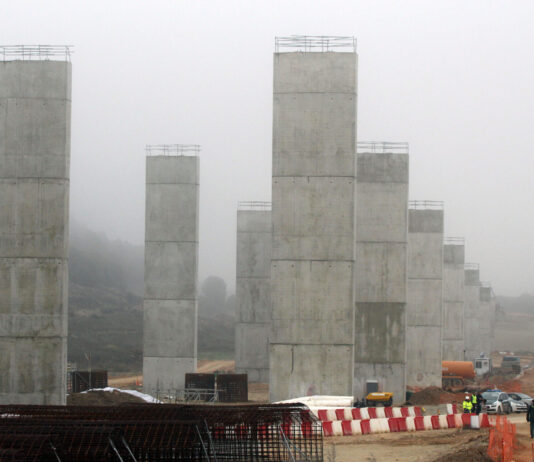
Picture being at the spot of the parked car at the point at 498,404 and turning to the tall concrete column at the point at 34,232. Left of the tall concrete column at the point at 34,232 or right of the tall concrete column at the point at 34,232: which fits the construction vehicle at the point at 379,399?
right

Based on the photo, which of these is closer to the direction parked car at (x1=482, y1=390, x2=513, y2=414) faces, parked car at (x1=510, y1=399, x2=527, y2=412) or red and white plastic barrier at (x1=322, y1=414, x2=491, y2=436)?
the red and white plastic barrier

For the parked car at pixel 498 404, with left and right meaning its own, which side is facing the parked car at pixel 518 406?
back

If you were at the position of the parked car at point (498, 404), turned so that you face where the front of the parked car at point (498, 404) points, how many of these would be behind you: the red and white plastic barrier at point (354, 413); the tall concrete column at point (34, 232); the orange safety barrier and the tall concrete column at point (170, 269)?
0

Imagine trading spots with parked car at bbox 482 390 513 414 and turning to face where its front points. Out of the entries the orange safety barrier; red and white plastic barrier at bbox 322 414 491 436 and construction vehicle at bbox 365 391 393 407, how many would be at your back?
0

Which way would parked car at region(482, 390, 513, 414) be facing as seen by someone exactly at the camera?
facing the viewer and to the left of the viewer

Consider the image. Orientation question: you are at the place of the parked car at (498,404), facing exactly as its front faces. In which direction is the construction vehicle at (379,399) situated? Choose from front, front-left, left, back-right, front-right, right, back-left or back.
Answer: front-right

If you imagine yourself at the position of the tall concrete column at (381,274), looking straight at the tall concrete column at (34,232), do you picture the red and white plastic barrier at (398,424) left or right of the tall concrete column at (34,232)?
left

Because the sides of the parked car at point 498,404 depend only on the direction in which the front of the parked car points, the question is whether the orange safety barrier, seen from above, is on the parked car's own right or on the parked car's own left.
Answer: on the parked car's own left

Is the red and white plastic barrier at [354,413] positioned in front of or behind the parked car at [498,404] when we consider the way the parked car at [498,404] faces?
in front

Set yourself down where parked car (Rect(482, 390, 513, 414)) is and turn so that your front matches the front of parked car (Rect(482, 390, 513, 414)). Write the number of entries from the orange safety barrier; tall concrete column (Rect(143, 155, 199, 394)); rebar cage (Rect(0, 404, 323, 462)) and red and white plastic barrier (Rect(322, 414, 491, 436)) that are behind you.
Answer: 0

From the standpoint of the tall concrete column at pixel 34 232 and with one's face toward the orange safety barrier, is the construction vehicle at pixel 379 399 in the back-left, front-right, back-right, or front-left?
front-left

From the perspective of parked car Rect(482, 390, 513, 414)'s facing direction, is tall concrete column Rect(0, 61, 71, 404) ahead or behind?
ahead

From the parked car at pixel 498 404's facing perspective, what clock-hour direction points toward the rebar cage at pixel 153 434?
The rebar cage is roughly at 11 o'clock from the parked car.
